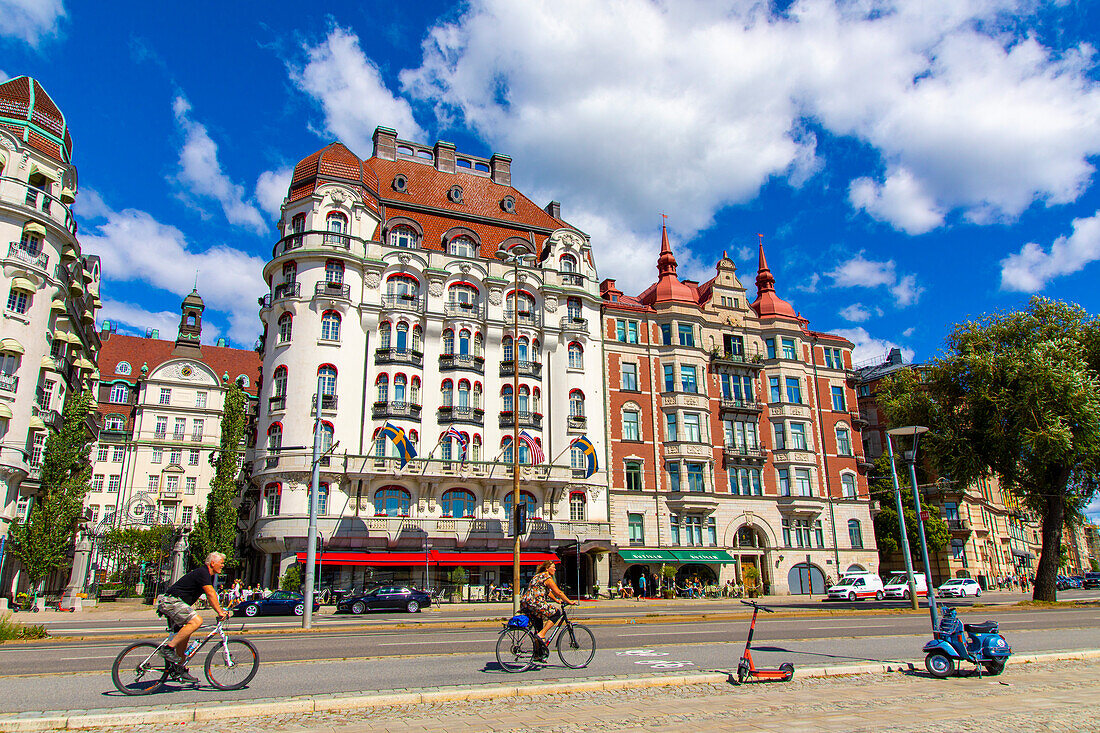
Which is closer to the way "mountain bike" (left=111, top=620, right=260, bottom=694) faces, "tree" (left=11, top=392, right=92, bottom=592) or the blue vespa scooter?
the blue vespa scooter

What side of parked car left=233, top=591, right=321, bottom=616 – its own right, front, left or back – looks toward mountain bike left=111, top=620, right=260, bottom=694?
left

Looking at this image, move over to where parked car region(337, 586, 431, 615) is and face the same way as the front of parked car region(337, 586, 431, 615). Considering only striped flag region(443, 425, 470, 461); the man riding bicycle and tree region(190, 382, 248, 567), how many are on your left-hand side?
1

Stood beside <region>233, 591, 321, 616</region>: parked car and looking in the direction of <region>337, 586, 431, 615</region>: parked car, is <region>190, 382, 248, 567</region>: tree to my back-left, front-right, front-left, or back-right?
back-left

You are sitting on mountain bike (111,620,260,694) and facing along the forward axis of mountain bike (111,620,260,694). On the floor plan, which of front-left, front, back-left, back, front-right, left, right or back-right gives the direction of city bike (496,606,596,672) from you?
front

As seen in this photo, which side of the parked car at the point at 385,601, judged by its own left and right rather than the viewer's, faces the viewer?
left

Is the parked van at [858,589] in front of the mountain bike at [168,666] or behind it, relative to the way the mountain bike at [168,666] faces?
in front

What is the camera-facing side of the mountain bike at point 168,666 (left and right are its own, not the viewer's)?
right

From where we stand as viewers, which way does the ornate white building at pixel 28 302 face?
facing the viewer and to the right of the viewer

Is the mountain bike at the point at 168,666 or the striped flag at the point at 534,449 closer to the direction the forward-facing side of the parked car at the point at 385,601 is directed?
the mountain bike

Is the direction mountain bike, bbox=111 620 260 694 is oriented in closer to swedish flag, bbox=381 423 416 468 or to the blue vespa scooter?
the blue vespa scooter

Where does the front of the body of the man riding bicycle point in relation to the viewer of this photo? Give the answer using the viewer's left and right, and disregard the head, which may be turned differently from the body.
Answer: facing to the right of the viewer

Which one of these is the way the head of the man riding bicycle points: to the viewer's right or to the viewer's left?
to the viewer's right
